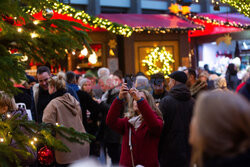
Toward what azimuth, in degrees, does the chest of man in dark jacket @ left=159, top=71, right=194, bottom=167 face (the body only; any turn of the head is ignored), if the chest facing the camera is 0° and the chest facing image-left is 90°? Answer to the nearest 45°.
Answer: approximately 135°

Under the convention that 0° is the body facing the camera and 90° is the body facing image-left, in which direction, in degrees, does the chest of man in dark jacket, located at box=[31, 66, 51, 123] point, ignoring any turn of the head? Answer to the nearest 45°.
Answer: approximately 315°

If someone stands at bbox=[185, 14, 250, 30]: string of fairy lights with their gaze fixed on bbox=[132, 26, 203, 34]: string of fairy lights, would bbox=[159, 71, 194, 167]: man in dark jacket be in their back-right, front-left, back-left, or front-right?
front-left

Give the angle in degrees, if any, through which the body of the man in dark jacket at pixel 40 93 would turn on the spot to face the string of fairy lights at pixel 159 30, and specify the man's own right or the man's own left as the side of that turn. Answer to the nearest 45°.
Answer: approximately 90° to the man's own left

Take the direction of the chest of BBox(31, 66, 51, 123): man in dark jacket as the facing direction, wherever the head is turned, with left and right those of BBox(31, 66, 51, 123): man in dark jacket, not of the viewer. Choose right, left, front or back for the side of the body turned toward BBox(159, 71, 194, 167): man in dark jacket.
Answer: front

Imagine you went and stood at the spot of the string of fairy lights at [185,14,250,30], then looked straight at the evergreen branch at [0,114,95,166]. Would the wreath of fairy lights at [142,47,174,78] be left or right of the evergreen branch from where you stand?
right

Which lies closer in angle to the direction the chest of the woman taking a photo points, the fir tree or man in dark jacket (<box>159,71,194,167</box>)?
the fir tree

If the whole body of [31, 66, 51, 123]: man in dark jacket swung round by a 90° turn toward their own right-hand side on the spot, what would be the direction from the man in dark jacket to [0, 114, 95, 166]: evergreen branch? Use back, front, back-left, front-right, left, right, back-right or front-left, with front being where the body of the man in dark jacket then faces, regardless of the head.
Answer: front-left

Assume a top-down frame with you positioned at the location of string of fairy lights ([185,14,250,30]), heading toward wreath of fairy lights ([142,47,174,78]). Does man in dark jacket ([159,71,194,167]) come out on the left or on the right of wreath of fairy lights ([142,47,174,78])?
left

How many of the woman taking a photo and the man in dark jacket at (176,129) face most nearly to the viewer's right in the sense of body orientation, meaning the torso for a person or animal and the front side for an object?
0

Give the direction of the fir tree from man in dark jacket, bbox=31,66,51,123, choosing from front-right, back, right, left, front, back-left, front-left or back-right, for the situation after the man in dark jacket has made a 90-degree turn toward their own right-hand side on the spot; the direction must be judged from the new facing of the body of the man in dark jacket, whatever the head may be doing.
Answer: front-left
